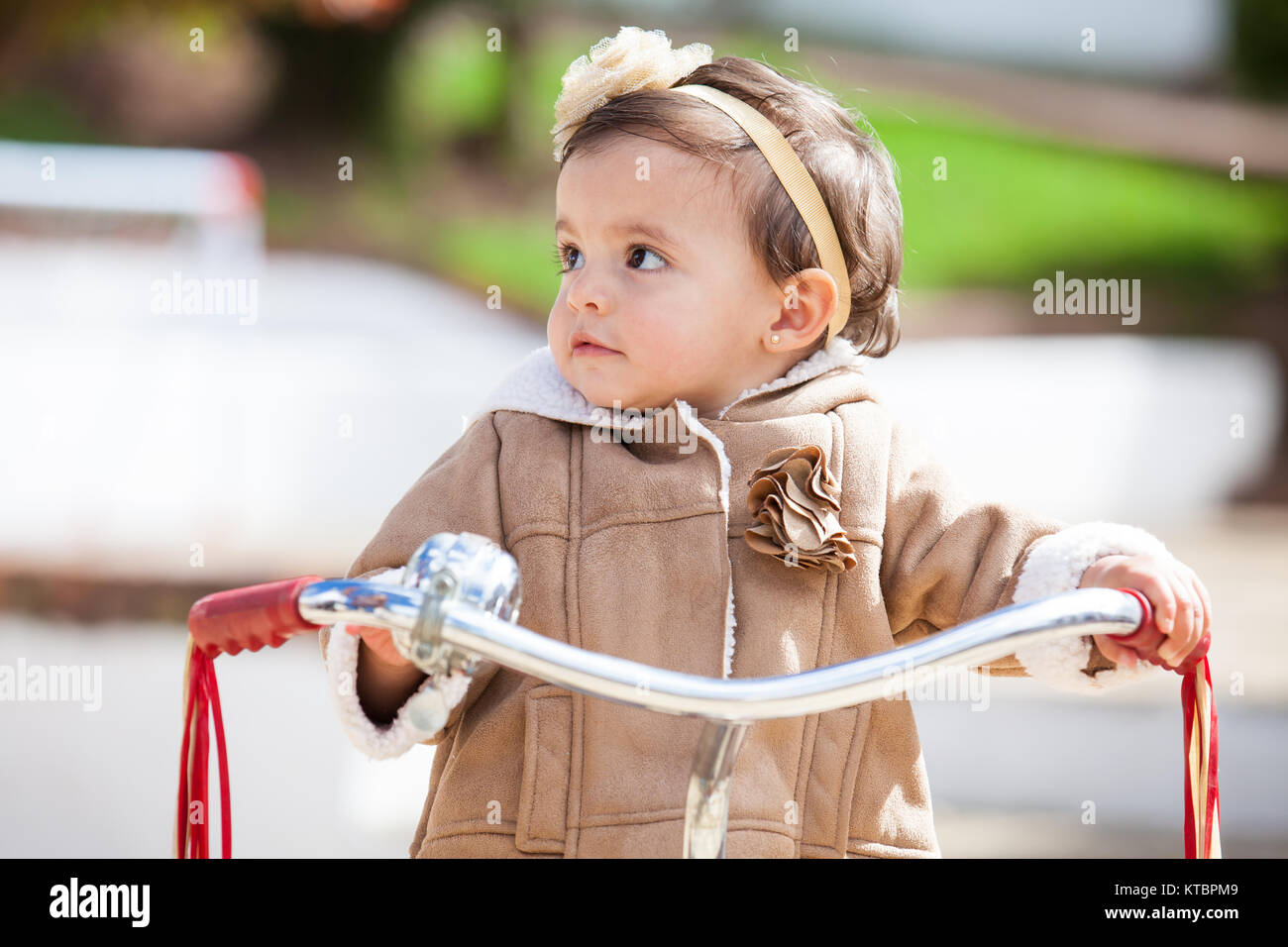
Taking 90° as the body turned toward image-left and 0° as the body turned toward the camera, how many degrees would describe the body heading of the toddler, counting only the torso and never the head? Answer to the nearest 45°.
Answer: approximately 0°
